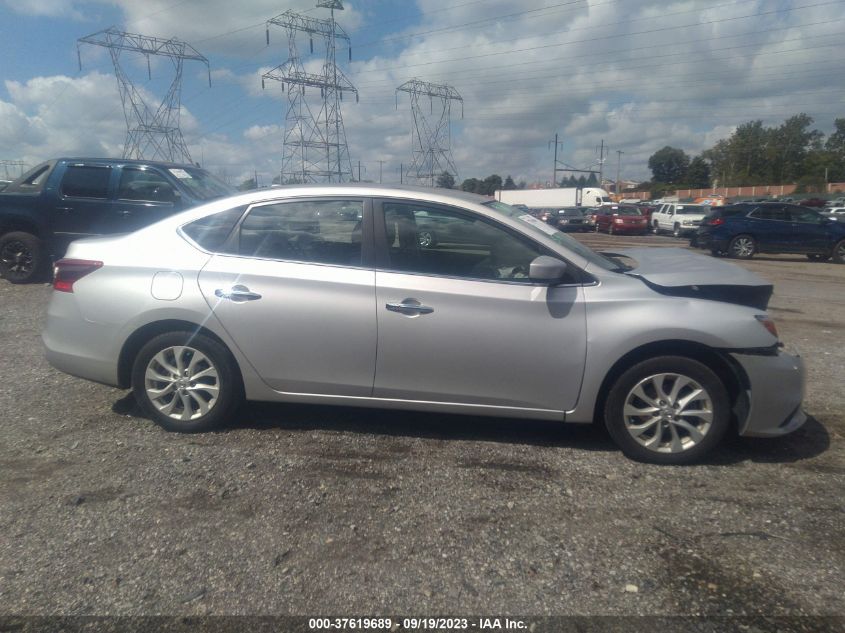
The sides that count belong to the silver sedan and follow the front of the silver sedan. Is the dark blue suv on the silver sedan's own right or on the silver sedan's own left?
on the silver sedan's own left

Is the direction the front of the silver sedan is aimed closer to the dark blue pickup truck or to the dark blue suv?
the dark blue suv

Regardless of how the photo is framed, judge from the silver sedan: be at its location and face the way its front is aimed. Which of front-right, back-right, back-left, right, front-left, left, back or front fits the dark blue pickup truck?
back-left

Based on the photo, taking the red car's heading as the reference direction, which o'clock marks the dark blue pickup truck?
The dark blue pickup truck is roughly at 2 o'clock from the red car.

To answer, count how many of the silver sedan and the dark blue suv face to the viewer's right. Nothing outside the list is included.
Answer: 2

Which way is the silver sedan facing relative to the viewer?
to the viewer's right

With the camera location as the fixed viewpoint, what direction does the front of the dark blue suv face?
facing to the right of the viewer

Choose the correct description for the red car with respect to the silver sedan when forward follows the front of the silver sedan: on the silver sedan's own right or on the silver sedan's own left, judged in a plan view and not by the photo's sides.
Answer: on the silver sedan's own left

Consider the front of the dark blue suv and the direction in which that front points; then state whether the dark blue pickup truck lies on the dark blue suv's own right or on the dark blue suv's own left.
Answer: on the dark blue suv's own right

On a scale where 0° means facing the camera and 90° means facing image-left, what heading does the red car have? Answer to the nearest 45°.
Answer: approximately 315°

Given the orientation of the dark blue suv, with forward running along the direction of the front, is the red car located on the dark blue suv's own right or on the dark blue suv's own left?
on the dark blue suv's own left
